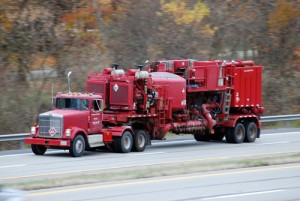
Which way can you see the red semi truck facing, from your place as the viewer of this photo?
facing the viewer and to the left of the viewer
